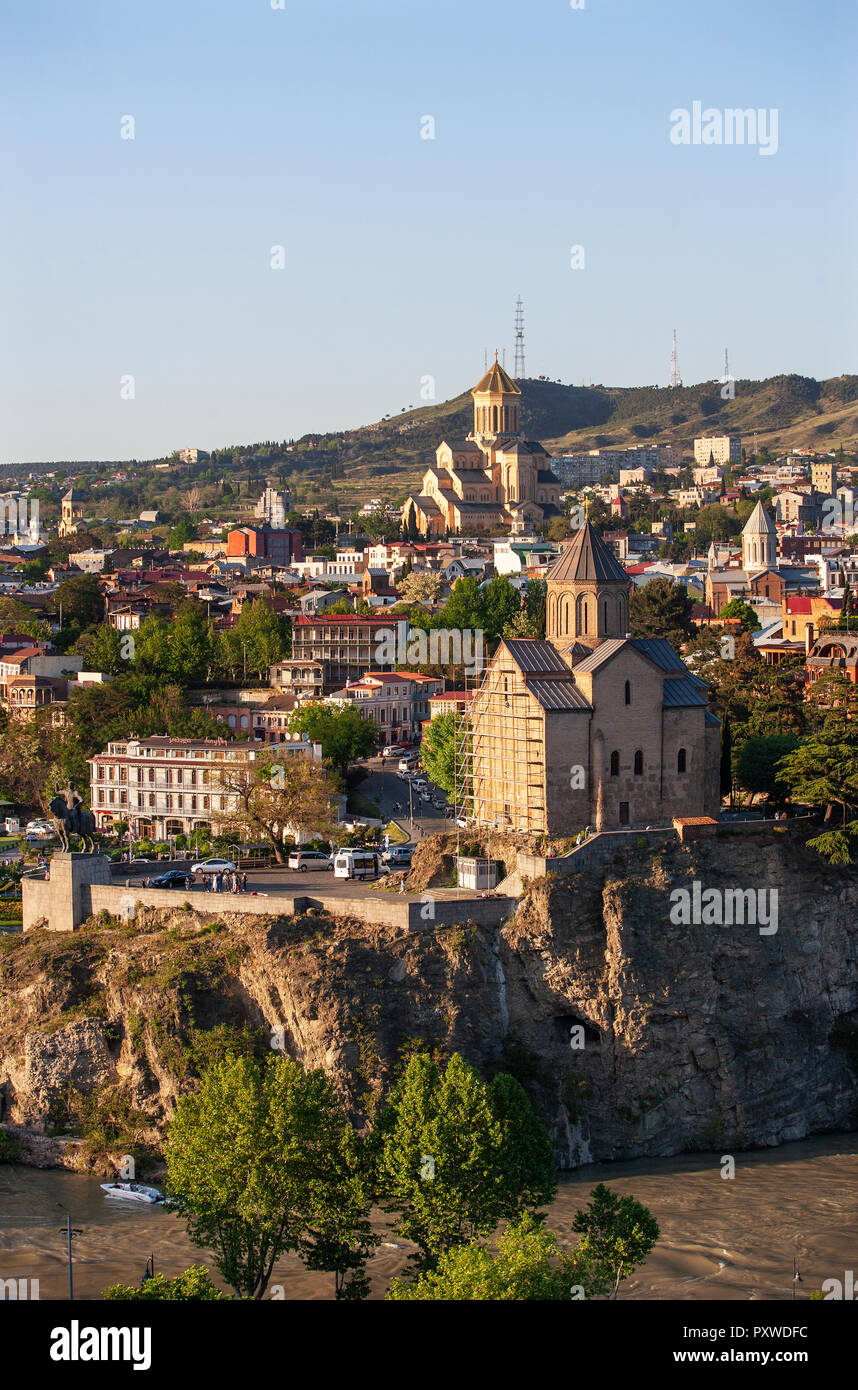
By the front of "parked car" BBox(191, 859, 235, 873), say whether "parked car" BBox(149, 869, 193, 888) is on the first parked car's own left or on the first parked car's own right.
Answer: on the first parked car's own left

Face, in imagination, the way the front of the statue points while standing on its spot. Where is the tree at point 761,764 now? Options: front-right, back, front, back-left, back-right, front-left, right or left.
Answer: back-left

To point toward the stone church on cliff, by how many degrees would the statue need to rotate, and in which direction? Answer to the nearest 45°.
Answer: approximately 135° to its left

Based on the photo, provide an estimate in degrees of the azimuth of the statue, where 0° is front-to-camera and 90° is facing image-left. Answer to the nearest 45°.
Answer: approximately 45°

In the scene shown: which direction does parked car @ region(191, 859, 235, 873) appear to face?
to the viewer's left
